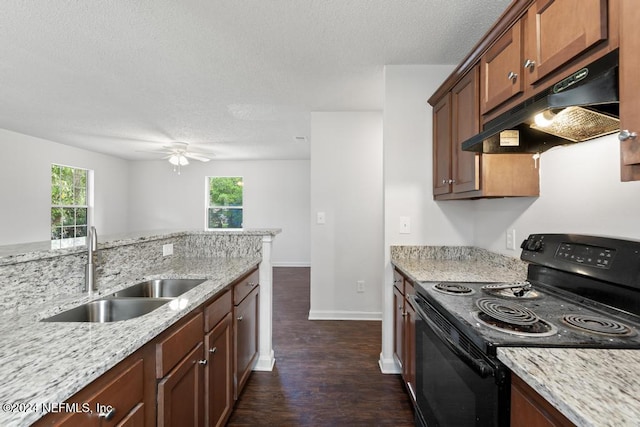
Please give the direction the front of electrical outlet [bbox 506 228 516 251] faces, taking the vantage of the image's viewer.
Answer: facing the viewer and to the left of the viewer

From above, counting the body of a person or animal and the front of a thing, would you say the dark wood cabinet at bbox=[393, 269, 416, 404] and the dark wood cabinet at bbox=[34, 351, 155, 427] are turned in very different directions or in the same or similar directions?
very different directions

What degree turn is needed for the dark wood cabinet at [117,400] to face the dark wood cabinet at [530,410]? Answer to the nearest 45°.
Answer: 0° — it already faces it

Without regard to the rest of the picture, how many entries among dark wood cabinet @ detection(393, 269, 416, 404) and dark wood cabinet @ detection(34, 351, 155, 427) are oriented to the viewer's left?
1

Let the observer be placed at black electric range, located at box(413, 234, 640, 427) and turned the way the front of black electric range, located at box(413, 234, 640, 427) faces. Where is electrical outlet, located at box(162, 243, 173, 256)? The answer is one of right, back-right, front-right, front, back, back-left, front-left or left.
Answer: front-right

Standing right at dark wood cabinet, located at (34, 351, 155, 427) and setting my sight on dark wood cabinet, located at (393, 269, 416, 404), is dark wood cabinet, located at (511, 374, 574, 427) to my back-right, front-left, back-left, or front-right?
front-right

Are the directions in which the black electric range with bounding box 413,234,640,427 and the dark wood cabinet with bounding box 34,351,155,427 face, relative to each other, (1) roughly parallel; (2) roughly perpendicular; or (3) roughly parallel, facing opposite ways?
roughly parallel, facing opposite ways

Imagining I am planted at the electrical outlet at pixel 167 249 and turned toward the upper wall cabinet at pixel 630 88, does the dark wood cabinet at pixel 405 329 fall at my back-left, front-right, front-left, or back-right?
front-left

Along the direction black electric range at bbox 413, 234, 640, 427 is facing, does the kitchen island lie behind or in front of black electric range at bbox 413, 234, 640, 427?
in front

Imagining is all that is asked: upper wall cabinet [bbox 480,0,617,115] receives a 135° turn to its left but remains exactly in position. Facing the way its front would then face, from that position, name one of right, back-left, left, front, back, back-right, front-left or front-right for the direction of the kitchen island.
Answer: back-right

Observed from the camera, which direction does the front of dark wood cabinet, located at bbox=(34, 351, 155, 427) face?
facing the viewer and to the right of the viewer

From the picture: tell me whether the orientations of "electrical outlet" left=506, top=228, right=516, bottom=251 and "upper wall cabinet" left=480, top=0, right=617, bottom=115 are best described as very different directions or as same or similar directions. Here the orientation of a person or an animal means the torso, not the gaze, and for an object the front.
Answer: same or similar directions

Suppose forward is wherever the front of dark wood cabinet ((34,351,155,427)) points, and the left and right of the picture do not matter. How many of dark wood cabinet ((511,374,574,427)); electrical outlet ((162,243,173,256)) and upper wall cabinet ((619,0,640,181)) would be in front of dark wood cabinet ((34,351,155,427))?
2

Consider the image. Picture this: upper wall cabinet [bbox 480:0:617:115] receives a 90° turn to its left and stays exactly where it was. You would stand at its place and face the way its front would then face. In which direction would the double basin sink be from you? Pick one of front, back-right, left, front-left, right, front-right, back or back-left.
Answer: right

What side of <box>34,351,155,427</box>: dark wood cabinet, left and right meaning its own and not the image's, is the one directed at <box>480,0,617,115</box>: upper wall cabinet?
front

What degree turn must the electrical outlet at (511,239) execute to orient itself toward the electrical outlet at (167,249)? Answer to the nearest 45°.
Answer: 0° — it already faces it

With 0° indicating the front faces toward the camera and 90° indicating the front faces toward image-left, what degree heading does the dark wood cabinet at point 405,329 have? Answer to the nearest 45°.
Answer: approximately 90°
